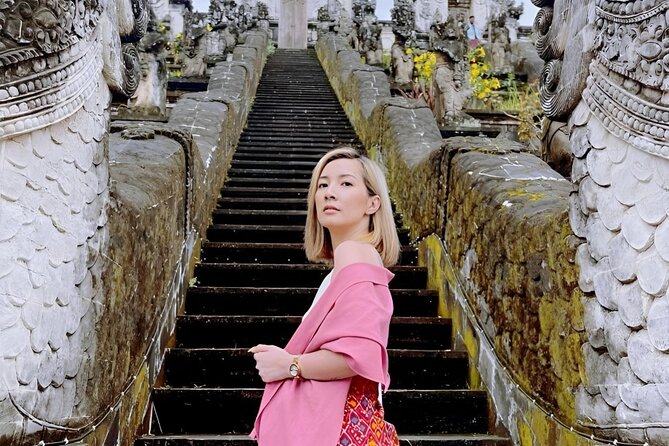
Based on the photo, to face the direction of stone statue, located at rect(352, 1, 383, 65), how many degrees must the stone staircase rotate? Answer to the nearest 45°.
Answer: approximately 180°

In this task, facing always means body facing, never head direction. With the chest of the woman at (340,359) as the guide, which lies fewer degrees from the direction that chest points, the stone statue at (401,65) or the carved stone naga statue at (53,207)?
the carved stone naga statue

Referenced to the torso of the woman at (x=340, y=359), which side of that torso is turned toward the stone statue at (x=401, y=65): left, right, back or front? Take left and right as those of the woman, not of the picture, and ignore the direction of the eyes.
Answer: right

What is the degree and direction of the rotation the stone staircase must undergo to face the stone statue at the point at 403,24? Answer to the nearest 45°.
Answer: approximately 180°

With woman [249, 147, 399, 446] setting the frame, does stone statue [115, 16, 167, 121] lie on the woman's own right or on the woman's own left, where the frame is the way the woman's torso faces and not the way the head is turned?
on the woman's own right

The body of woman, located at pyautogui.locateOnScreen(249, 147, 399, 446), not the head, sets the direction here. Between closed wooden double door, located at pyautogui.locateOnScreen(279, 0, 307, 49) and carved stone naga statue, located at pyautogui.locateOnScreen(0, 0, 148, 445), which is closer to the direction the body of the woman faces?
the carved stone naga statue

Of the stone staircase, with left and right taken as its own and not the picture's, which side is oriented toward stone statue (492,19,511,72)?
back

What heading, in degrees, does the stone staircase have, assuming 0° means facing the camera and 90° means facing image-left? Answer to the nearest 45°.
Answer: approximately 0°

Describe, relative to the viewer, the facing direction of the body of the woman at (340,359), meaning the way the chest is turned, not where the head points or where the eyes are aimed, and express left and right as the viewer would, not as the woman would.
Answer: facing to the left of the viewer

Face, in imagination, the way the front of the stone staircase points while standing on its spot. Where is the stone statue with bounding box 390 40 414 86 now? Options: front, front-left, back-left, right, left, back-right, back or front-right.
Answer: back
